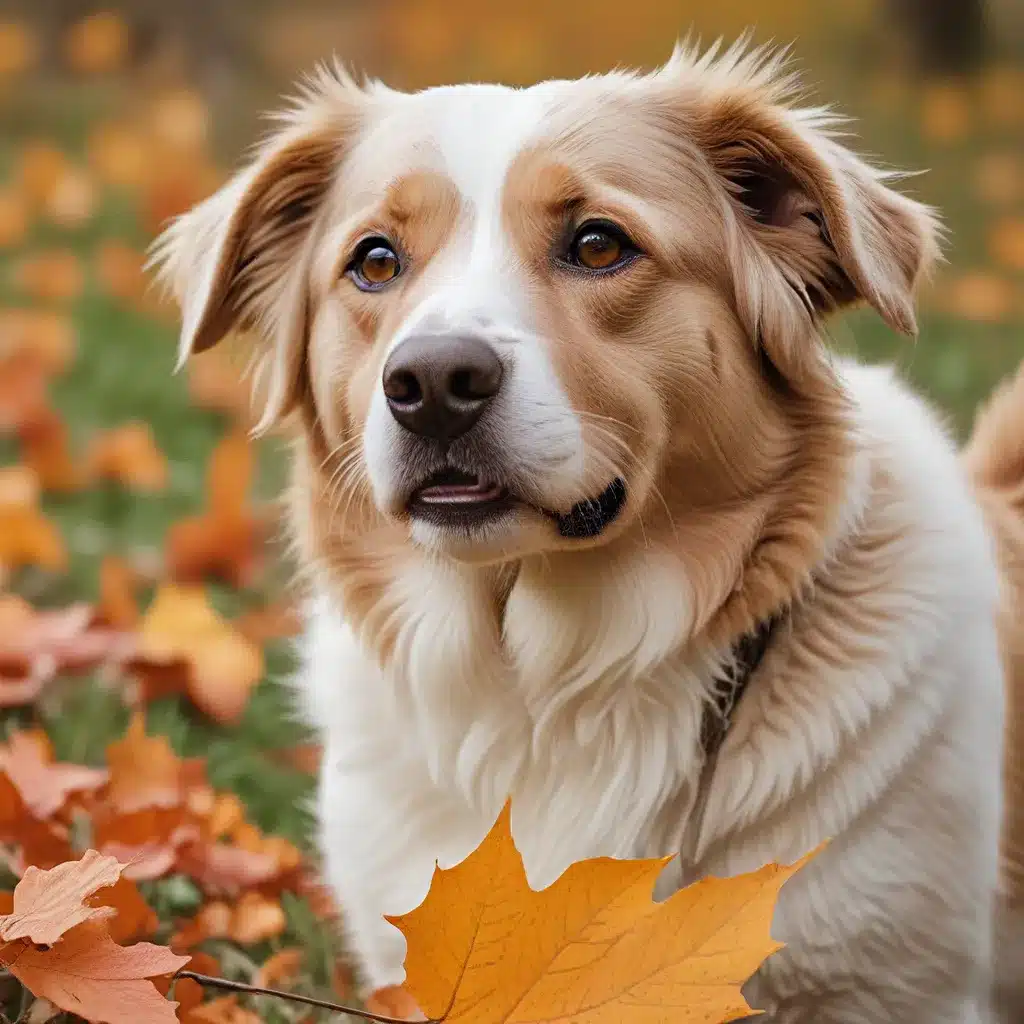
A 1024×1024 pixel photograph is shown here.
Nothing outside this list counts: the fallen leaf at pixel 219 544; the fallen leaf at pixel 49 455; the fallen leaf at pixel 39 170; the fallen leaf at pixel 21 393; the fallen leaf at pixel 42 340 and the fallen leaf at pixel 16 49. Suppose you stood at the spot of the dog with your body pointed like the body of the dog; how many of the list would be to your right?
6

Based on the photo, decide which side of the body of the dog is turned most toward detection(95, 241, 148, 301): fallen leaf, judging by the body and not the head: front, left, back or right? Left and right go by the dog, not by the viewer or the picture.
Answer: right

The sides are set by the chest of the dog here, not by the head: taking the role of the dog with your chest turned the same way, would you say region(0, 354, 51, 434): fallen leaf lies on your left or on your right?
on your right

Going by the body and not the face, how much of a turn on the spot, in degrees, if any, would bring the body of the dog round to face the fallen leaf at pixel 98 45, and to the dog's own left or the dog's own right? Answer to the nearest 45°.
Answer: approximately 90° to the dog's own right

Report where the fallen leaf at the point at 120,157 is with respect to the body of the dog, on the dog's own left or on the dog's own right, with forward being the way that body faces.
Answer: on the dog's own right

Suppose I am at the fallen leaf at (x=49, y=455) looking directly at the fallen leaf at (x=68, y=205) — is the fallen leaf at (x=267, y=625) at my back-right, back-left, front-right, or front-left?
back-right

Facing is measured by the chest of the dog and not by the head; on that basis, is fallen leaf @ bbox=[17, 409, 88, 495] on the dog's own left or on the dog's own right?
on the dog's own right

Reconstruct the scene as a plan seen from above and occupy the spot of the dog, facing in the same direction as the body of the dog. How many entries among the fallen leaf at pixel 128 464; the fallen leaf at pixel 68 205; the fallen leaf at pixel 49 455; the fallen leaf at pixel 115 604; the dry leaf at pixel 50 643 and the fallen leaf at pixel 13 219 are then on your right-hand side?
6

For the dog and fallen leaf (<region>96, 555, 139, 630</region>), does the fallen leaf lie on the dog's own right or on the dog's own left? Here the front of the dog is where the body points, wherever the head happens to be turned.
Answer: on the dog's own right

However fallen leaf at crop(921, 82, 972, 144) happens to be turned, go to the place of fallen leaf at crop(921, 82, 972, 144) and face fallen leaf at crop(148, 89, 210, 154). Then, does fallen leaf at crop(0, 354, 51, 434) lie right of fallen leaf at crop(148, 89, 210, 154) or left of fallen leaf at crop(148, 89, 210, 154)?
left

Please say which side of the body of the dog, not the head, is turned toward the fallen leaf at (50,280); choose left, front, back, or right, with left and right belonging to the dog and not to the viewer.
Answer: right

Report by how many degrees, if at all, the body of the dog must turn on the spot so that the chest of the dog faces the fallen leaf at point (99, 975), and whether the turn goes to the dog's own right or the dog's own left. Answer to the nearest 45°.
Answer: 0° — it already faces it

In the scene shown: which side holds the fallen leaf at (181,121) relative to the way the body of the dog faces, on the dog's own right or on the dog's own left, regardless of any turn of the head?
on the dog's own right

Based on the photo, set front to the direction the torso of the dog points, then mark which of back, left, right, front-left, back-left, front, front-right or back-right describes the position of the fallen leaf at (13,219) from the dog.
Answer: right
